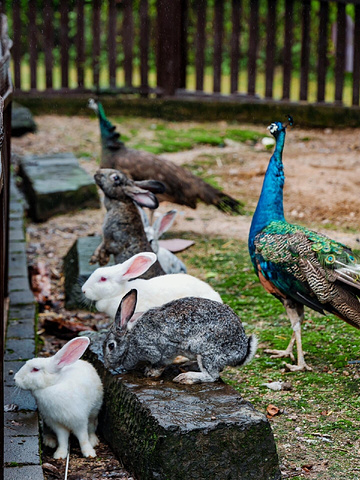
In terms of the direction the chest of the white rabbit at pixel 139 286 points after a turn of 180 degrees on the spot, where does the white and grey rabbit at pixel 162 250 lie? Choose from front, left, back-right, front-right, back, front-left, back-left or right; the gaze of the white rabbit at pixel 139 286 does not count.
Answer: left

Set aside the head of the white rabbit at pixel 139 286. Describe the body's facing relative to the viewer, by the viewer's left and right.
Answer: facing to the left of the viewer

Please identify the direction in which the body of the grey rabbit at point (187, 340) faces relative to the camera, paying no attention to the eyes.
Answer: to the viewer's left

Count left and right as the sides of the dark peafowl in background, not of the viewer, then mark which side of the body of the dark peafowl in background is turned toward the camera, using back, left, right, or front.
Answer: left

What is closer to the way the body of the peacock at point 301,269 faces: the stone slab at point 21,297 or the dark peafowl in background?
the stone slab

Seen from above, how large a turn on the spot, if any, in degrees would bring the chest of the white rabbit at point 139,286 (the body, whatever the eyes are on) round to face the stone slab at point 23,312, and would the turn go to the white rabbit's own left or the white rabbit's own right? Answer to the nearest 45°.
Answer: approximately 45° to the white rabbit's own right

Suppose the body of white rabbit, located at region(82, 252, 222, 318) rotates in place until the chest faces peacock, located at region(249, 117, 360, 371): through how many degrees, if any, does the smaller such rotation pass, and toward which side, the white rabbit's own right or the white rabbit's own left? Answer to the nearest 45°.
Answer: approximately 180°

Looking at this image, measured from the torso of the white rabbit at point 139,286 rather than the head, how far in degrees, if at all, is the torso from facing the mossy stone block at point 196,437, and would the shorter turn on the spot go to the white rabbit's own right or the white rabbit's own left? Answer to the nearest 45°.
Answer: approximately 90° to the white rabbit's own left

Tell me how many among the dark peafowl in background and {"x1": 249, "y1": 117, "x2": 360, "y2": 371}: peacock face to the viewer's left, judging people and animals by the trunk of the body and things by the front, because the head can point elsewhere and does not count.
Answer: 2

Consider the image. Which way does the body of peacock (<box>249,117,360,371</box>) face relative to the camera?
to the viewer's left

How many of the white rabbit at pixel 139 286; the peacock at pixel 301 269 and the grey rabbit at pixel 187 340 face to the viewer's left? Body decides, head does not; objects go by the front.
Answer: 3
